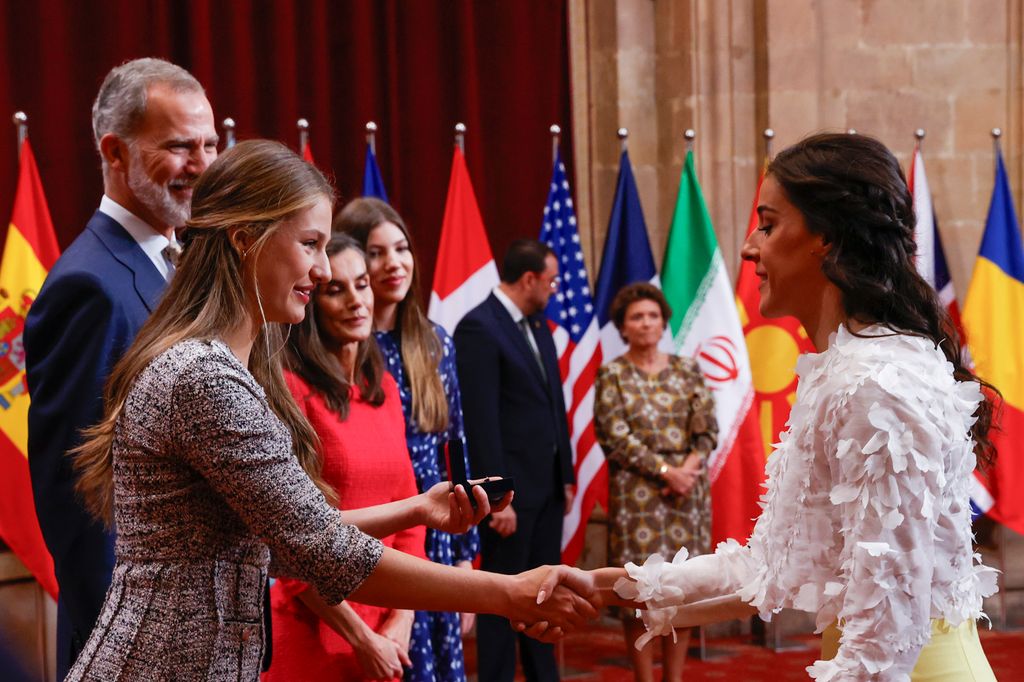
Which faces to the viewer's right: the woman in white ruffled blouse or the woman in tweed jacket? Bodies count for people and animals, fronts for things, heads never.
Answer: the woman in tweed jacket

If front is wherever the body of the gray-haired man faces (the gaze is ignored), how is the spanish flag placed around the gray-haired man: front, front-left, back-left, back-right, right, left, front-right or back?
back-left

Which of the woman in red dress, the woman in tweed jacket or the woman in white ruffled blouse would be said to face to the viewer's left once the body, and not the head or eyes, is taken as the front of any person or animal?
the woman in white ruffled blouse

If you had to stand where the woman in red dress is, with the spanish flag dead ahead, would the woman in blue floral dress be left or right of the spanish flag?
right

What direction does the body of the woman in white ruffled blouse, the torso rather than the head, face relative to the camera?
to the viewer's left

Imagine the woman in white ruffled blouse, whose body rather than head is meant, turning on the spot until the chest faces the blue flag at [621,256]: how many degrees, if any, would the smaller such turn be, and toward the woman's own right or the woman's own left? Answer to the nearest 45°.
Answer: approximately 90° to the woman's own right

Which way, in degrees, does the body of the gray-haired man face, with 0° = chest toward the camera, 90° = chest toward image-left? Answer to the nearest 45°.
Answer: approximately 315°

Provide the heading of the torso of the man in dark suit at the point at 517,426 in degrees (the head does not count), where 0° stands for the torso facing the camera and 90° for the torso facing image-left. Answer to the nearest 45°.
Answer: approximately 315°

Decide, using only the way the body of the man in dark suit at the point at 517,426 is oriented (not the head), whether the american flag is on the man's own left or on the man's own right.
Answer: on the man's own left

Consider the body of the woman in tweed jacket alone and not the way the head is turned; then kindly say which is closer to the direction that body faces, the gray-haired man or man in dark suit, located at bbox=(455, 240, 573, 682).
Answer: the man in dark suit

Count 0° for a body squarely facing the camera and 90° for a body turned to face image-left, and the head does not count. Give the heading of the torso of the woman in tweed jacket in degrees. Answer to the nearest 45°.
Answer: approximately 270°
